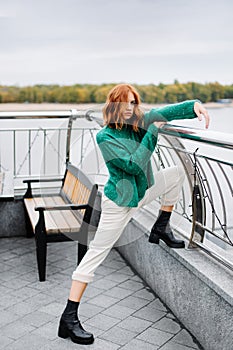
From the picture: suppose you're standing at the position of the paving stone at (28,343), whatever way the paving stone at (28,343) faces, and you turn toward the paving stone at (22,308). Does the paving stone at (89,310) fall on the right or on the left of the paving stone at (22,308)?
right

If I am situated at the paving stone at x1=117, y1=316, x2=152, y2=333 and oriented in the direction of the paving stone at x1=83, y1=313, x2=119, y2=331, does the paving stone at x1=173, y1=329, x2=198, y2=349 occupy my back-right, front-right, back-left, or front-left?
back-left

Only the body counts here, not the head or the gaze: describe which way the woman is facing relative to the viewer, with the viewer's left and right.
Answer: facing the viewer and to the right of the viewer
